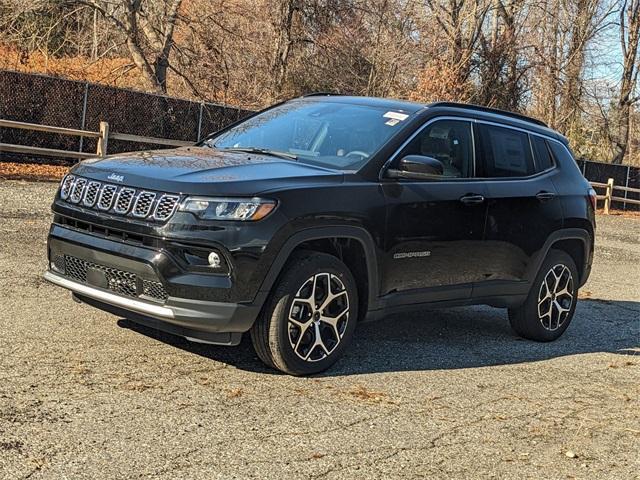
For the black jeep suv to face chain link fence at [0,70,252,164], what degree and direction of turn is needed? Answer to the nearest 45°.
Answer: approximately 135° to its right

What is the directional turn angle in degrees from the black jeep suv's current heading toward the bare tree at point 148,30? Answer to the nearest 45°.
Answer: approximately 135° to its right

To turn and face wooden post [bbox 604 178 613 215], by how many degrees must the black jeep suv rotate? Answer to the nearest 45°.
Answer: approximately 135° to its right

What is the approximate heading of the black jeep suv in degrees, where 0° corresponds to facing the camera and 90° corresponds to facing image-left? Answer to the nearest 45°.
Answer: approximately 45°

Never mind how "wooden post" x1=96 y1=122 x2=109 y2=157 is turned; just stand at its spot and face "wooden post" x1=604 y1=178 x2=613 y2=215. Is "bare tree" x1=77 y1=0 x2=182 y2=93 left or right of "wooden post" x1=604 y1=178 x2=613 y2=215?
left
